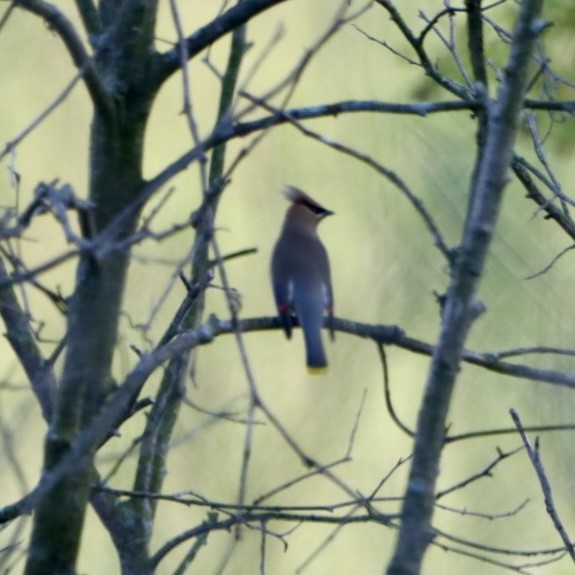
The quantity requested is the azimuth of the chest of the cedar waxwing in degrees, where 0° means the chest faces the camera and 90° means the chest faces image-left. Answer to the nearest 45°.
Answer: approximately 180°
